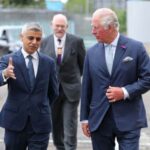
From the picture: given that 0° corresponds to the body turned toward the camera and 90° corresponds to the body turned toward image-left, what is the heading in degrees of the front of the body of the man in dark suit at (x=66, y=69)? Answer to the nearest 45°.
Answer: approximately 0°

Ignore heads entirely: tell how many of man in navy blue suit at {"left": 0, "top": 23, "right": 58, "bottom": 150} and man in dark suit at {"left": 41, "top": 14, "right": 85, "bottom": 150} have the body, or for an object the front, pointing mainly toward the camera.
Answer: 2

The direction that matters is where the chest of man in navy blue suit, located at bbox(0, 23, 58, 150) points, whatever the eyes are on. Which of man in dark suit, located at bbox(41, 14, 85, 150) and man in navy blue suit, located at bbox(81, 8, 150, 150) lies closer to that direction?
the man in navy blue suit

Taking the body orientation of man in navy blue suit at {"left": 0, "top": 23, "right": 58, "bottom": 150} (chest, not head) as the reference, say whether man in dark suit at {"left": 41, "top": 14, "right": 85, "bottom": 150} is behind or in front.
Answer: behind

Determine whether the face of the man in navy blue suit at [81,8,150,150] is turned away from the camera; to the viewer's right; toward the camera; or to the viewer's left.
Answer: to the viewer's left

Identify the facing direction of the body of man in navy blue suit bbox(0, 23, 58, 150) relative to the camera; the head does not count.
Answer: toward the camera

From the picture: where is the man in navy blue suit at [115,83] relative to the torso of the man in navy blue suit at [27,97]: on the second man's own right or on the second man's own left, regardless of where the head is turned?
on the second man's own left
